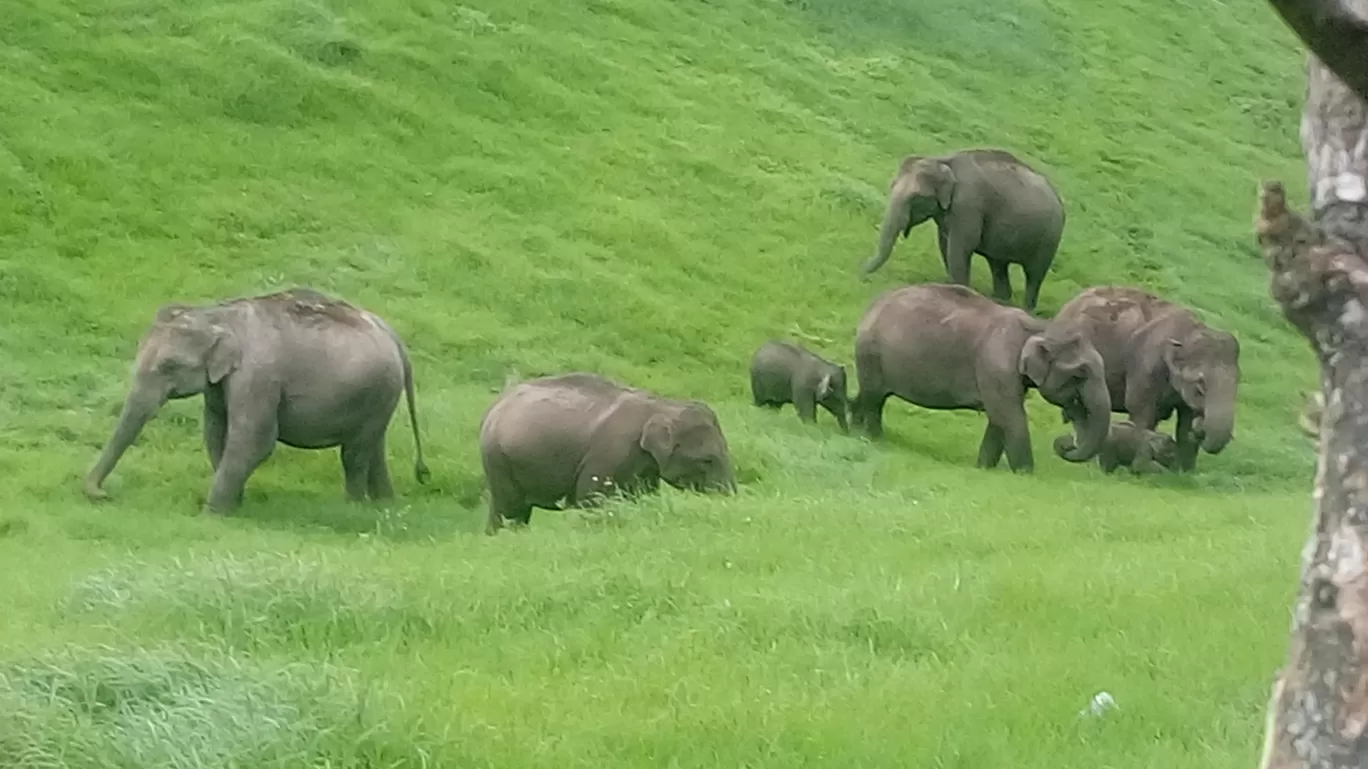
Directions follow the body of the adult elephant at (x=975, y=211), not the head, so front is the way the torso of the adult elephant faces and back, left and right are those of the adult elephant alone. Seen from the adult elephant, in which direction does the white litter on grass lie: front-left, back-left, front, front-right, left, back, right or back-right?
left

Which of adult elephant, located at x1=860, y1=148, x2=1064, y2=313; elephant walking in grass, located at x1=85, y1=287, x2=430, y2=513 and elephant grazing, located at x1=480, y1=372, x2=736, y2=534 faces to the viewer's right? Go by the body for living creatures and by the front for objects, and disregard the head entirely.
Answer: the elephant grazing

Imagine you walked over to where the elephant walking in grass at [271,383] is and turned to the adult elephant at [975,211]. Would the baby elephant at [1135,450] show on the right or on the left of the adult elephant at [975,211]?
right

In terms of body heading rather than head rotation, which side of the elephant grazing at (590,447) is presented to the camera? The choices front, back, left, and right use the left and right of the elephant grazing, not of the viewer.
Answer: right

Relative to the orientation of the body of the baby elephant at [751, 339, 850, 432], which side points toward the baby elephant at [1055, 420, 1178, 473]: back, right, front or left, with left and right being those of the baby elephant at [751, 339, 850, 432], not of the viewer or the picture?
front

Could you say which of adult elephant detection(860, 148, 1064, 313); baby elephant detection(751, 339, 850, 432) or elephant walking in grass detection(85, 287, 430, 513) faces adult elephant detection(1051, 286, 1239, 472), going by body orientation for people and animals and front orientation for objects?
the baby elephant

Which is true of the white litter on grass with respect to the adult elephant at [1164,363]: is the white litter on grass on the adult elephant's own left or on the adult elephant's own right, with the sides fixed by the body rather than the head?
on the adult elephant's own right

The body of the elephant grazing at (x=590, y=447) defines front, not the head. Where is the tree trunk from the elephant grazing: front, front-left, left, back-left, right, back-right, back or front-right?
right

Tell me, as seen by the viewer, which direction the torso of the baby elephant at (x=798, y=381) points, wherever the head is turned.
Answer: to the viewer's right

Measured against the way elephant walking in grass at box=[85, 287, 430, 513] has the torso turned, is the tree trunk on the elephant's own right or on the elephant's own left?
on the elephant's own left

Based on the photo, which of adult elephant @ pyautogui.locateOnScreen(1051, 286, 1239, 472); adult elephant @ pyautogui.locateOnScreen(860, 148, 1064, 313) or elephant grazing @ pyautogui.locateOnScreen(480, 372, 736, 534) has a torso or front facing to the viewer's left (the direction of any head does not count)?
adult elephant @ pyautogui.locateOnScreen(860, 148, 1064, 313)

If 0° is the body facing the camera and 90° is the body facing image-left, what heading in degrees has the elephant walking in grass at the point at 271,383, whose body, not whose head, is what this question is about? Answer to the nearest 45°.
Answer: approximately 90°
